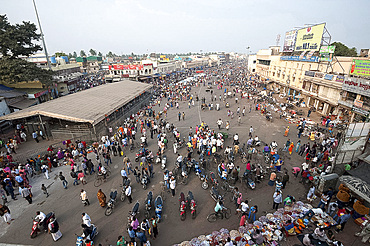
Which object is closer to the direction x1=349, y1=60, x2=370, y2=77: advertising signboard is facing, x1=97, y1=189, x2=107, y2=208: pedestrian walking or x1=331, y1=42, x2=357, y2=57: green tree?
the pedestrian walking

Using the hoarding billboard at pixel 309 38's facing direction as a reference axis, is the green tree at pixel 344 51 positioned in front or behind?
behind

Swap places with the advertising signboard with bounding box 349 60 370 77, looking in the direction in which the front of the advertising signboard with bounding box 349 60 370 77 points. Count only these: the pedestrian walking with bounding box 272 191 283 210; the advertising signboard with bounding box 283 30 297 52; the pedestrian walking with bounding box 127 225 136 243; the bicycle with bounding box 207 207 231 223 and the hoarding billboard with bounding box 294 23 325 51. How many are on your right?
2

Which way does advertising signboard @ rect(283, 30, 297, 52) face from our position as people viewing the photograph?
facing the viewer and to the left of the viewer

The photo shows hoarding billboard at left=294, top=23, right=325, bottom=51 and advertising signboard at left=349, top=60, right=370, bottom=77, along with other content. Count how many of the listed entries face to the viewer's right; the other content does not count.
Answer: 0

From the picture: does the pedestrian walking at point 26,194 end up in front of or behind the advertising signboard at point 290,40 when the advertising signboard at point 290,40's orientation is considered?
in front

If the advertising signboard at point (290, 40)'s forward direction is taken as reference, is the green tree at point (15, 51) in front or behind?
in front

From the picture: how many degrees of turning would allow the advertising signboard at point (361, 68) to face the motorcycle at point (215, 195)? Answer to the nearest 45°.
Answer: approximately 45° to its left

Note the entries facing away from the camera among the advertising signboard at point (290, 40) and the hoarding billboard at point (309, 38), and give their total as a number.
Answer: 0

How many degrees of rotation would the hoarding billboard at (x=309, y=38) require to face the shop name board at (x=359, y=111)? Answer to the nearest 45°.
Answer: approximately 90° to its left

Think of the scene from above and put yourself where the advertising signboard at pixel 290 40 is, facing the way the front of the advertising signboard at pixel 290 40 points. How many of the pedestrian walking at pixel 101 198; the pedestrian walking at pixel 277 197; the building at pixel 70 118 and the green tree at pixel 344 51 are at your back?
1
